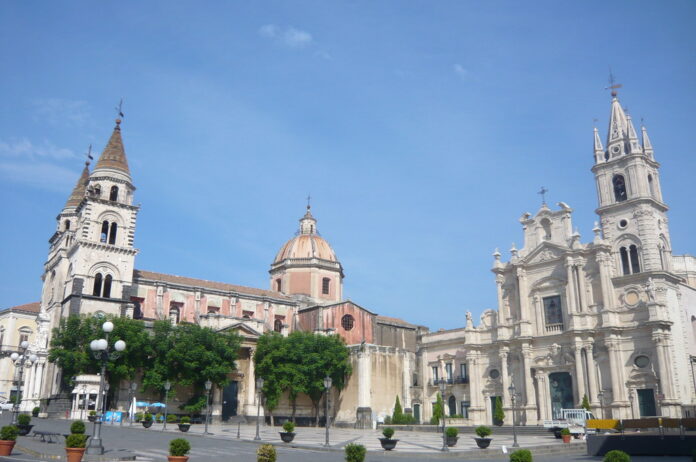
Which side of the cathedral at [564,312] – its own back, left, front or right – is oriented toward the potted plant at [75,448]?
front

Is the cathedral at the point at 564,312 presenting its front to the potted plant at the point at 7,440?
yes

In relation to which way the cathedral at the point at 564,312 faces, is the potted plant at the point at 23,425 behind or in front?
in front

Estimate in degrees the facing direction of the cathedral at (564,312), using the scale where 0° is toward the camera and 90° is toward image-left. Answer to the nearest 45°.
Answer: approximately 45°
